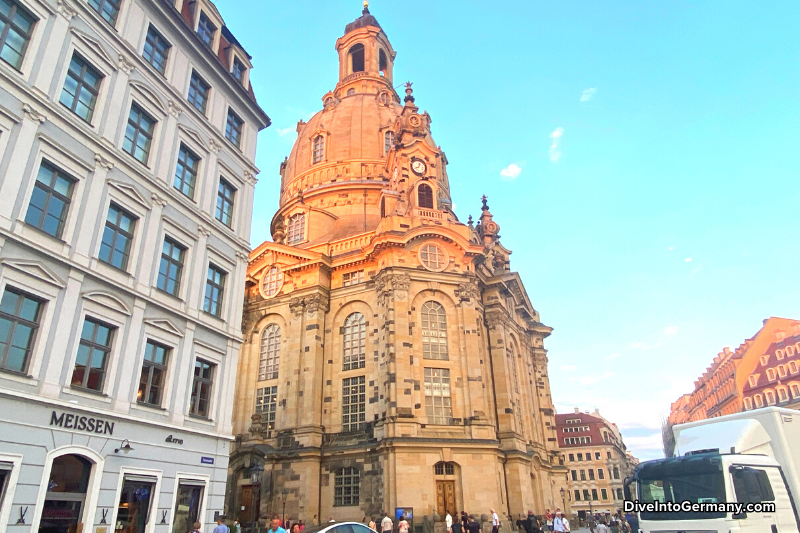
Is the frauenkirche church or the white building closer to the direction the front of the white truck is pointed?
the white building

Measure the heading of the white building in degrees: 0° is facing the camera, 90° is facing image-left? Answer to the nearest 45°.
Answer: approximately 315°

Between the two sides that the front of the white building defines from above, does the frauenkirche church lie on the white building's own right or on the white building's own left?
on the white building's own left

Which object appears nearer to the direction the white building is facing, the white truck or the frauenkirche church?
the white truck

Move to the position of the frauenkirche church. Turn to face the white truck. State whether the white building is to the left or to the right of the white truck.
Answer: right

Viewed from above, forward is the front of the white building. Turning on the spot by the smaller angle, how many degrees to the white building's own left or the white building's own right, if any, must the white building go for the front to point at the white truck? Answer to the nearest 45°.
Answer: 0° — it already faces it
